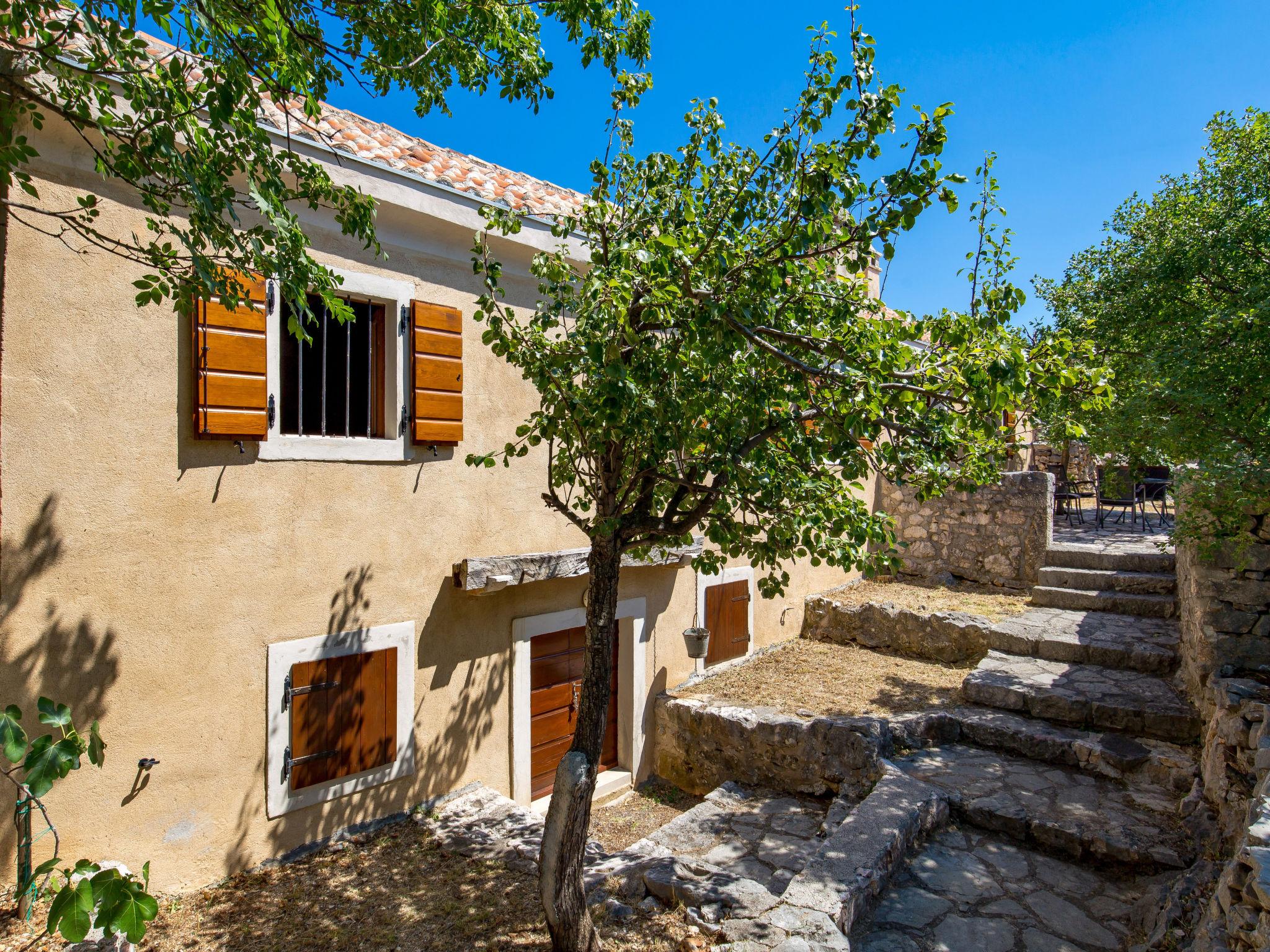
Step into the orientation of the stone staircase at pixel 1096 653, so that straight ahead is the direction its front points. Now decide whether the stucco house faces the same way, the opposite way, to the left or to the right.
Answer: to the left

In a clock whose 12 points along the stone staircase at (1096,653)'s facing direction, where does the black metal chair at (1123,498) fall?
The black metal chair is roughly at 6 o'clock from the stone staircase.

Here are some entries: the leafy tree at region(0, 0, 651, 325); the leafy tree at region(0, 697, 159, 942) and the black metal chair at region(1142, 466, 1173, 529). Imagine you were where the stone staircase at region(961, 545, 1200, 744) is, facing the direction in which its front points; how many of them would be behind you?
1

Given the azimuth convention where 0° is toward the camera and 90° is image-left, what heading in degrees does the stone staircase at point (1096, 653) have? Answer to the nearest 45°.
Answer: approximately 0°

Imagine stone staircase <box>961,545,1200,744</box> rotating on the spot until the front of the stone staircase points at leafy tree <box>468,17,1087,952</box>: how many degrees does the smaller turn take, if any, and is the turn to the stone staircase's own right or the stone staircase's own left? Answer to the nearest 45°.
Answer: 0° — it already faces it

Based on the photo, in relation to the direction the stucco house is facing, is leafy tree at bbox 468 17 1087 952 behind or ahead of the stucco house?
ahead

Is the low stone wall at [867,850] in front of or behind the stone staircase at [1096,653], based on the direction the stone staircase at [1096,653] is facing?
in front

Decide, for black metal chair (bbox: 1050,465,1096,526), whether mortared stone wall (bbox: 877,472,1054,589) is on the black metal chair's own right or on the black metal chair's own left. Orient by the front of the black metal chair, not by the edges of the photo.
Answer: on the black metal chair's own right

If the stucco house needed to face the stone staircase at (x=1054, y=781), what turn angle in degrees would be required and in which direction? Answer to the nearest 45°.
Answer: approximately 45° to its left

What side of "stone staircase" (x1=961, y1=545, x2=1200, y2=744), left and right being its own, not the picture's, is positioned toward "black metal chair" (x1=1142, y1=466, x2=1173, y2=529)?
back

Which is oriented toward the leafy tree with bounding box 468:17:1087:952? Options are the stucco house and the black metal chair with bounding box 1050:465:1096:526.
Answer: the stucco house

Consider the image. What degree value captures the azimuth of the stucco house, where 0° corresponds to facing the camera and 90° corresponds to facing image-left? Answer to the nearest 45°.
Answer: approximately 315°

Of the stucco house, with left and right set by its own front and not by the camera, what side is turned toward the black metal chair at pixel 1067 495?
left

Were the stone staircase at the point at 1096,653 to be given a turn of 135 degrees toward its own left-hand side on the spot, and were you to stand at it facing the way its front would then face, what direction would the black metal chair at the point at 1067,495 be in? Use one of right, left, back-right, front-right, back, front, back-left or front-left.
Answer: front-left
